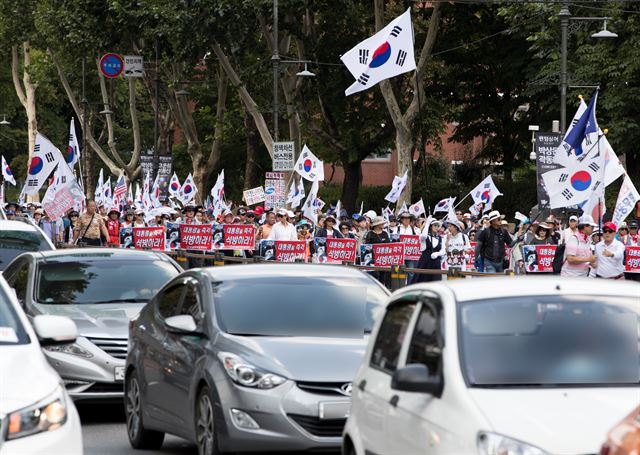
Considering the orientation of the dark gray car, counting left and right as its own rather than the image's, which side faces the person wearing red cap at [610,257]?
left

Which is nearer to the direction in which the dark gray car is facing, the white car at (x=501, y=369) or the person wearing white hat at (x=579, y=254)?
the white car

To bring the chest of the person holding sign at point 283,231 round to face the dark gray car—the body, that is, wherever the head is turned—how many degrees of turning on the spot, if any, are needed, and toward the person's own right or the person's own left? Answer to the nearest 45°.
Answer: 0° — they already face it

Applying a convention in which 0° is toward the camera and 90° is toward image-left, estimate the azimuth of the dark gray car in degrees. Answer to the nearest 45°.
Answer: approximately 315°

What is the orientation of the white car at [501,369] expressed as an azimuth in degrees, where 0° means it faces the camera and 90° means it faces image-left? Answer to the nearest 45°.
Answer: approximately 315°

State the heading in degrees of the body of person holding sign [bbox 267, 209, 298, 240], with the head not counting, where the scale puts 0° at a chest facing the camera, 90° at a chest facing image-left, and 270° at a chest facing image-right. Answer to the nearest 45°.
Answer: approximately 0°
